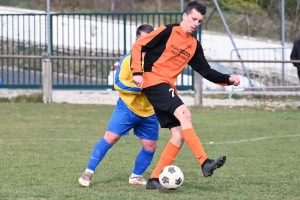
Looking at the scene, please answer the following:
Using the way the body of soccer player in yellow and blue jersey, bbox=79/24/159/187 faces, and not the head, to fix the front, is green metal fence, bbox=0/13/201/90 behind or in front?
behind

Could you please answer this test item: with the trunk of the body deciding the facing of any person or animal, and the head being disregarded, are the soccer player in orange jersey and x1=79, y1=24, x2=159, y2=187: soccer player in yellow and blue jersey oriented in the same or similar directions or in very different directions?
same or similar directions

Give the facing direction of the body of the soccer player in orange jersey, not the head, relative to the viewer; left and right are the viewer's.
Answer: facing the viewer and to the right of the viewer

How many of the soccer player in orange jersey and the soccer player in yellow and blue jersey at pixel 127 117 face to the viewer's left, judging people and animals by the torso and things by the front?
0

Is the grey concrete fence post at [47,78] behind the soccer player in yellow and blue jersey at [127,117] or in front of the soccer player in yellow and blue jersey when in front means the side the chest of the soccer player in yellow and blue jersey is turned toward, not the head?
behind
